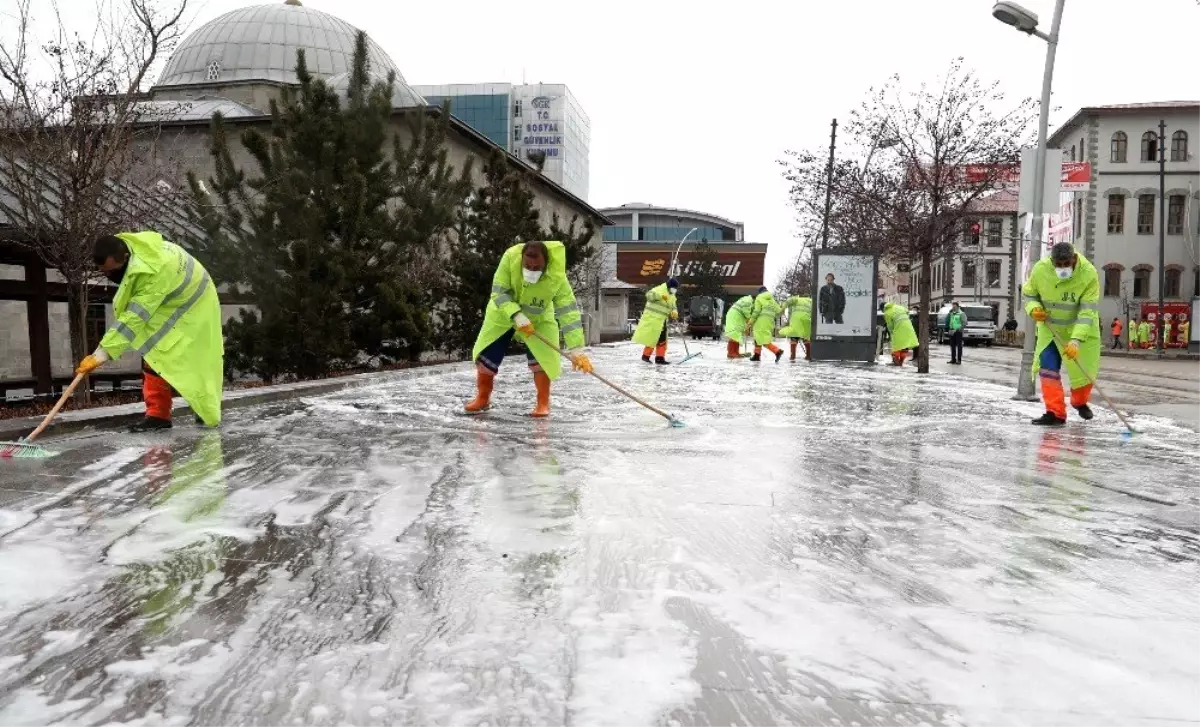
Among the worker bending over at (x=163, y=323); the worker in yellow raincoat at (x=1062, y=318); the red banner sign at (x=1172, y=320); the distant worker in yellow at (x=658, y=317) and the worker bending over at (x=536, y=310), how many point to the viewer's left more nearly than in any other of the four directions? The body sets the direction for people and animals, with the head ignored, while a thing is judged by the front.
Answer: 1

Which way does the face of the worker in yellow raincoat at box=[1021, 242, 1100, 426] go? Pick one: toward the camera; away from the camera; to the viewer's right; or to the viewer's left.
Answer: toward the camera

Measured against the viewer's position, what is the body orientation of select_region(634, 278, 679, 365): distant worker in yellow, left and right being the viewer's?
facing to the right of the viewer

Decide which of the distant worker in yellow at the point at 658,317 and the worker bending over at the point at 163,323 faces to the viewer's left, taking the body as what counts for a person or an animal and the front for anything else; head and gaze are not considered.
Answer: the worker bending over

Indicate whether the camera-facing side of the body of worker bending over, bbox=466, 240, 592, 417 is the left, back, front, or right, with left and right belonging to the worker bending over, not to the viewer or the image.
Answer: front

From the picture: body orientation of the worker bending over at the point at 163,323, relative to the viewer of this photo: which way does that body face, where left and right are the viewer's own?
facing to the left of the viewer

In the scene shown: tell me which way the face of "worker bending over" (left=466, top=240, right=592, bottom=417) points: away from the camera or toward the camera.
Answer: toward the camera

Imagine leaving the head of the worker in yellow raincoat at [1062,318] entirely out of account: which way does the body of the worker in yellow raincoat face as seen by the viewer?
toward the camera

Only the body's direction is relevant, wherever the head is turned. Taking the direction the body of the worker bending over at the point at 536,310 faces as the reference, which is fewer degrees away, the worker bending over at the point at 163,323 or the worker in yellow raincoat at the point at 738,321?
the worker bending over
